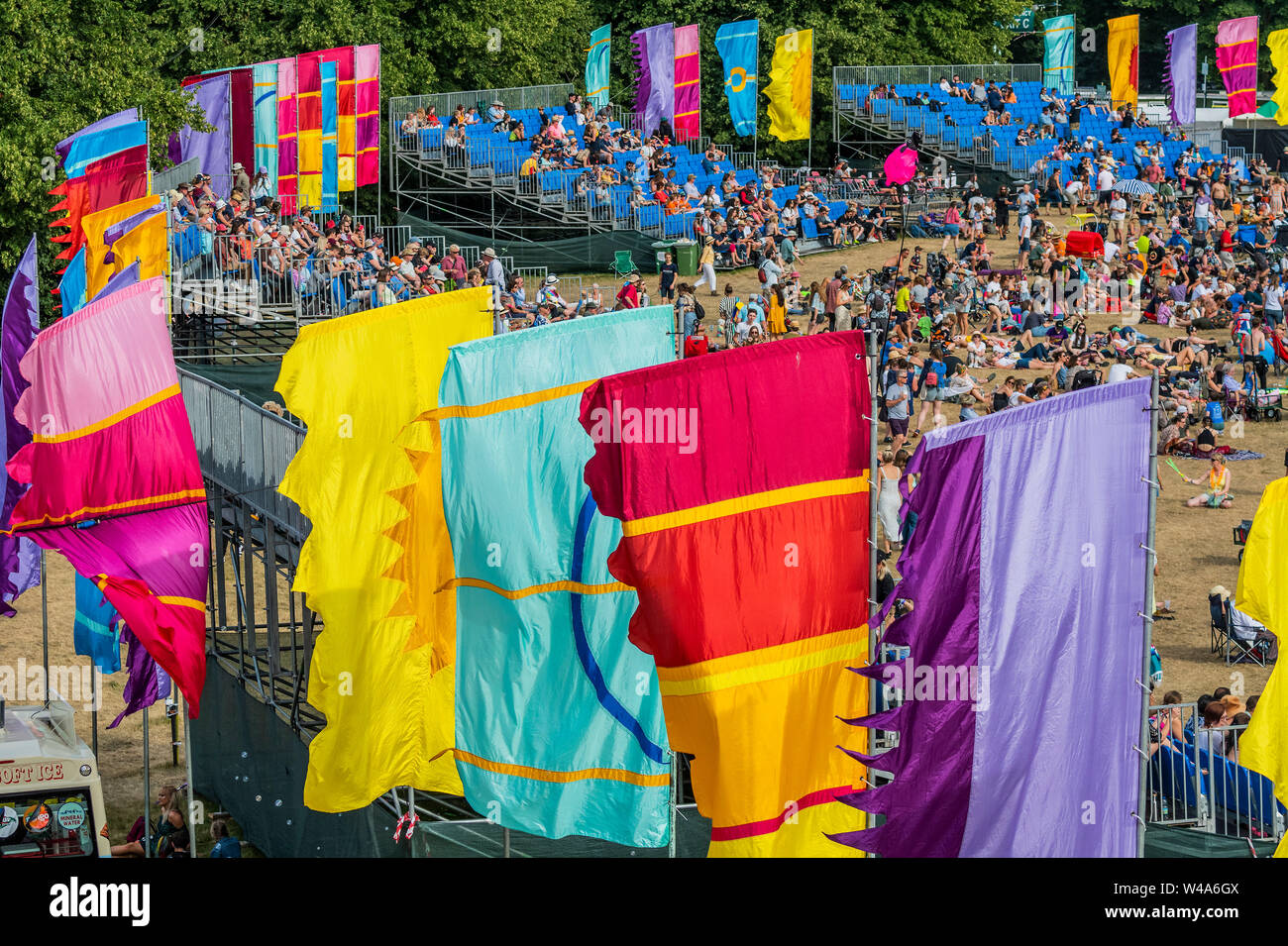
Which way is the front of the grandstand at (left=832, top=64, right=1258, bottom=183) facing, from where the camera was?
facing the viewer and to the right of the viewer

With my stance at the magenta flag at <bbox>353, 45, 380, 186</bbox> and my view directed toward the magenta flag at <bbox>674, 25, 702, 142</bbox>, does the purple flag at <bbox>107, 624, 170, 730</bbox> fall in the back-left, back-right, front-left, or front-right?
back-right

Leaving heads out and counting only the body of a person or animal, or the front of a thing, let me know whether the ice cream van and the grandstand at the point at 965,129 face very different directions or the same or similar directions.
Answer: very different directions

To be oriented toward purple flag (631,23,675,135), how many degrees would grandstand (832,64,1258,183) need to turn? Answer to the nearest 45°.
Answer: approximately 90° to its right

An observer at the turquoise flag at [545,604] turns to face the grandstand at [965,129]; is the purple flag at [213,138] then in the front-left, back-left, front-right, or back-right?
front-left

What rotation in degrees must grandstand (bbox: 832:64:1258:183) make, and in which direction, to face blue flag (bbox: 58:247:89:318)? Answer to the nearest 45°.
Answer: approximately 45° to its right

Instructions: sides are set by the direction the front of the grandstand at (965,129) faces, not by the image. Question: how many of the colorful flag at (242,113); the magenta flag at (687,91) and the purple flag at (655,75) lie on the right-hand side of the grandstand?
3

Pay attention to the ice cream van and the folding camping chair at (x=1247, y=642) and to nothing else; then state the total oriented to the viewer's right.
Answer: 1
